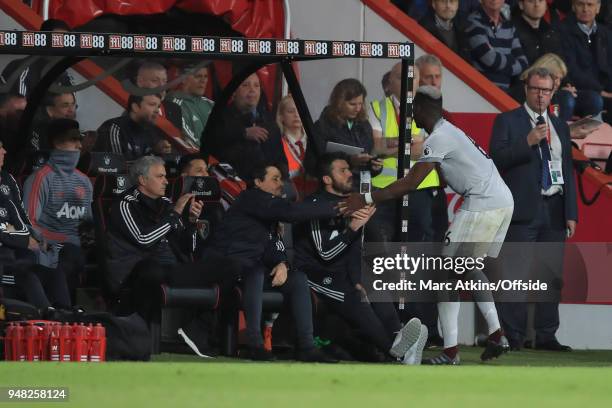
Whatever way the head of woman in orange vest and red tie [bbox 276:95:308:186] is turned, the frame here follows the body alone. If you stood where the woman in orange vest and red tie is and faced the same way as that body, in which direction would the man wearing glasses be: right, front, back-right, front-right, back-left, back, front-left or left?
front-left

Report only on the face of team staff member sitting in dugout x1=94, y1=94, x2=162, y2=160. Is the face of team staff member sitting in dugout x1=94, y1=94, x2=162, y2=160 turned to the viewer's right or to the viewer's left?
to the viewer's right

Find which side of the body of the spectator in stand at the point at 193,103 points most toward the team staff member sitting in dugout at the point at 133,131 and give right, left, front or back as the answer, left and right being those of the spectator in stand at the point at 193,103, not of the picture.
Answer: right

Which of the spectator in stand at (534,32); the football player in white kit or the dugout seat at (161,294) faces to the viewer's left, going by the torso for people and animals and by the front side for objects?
the football player in white kit

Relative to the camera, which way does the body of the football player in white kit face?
to the viewer's left

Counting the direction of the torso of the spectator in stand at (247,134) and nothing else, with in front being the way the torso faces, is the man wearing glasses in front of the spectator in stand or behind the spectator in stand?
in front

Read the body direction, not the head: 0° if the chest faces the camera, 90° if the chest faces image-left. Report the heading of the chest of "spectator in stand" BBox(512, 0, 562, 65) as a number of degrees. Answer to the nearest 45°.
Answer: approximately 0°
